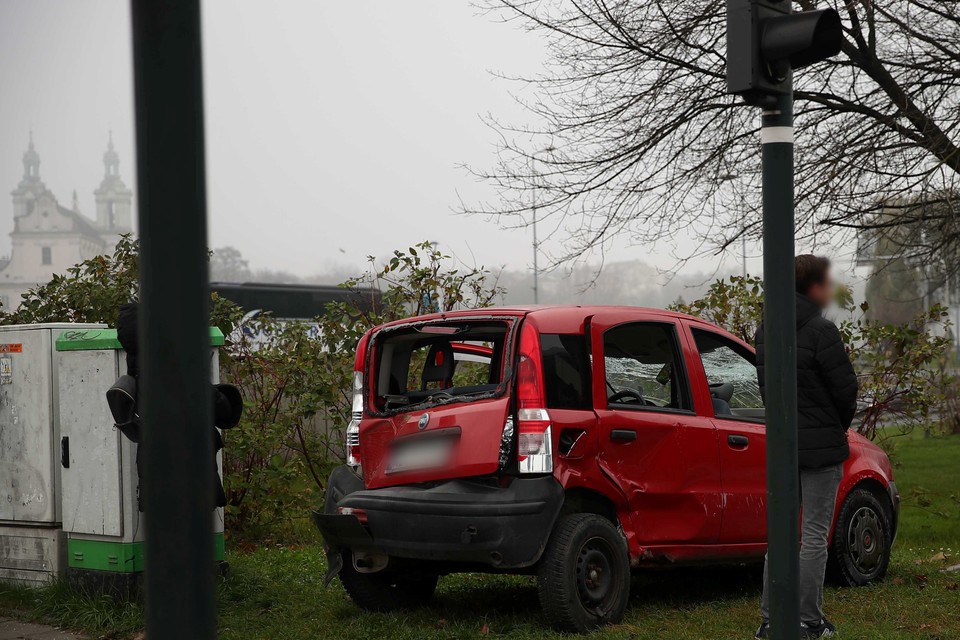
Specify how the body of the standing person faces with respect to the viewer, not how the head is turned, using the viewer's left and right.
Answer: facing to the right of the viewer

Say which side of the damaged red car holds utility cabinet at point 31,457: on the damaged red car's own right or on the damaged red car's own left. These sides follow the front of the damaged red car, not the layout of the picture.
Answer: on the damaged red car's own left

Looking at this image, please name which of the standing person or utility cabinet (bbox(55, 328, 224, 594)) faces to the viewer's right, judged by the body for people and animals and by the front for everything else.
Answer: the standing person

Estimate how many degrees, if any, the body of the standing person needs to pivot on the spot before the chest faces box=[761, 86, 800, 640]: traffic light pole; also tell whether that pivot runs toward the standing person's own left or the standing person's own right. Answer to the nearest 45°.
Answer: approximately 90° to the standing person's own right

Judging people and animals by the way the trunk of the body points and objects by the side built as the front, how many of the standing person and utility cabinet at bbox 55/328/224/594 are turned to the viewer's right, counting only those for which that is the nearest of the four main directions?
1

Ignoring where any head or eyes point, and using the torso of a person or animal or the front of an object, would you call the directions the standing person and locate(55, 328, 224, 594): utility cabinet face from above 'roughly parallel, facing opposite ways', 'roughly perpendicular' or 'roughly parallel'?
roughly perpendicular

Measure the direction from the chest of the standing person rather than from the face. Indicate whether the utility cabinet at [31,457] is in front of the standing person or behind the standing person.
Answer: behind

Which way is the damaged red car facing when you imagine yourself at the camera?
facing away from the viewer and to the right of the viewer

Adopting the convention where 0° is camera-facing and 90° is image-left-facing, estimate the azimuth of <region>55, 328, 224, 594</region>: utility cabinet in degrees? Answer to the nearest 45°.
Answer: approximately 45°

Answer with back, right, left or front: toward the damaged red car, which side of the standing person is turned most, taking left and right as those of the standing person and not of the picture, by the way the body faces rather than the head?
back

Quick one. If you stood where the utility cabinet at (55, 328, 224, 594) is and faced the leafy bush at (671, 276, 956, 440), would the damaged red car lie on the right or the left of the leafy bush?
right

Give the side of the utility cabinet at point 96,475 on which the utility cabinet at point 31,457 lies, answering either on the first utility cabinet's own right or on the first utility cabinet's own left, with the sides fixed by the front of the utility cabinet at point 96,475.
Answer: on the first utility cabinet's own right

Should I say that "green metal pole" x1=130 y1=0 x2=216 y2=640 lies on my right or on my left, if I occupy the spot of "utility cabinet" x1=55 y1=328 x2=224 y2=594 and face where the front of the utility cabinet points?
on my left
